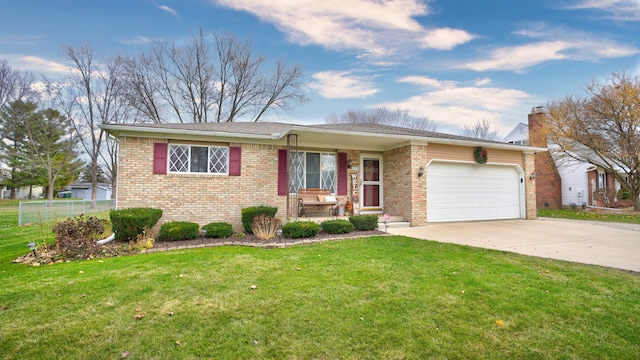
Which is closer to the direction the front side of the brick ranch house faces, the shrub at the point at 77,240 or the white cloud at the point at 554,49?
the shrub

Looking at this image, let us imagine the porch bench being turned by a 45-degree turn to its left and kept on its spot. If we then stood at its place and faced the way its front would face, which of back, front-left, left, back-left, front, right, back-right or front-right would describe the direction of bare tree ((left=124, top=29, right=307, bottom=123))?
back

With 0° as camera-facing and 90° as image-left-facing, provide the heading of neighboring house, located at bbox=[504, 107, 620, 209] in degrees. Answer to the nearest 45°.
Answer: approximately 315°

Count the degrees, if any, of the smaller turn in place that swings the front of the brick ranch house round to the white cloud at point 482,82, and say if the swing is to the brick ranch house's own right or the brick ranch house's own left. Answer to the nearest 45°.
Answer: approximately 135° to the brick ranch house's own left

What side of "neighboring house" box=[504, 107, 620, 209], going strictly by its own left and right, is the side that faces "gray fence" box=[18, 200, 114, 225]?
right

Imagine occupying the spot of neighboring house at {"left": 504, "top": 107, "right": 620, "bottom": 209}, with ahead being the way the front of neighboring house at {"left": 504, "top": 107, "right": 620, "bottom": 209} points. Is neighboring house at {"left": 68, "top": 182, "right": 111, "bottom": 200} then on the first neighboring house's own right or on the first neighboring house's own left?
on the first neighboring house's own right

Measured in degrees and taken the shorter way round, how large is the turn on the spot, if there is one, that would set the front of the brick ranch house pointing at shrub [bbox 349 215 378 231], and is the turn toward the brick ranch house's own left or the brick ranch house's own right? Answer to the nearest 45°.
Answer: approximately 45° to the brick ranch house's own left

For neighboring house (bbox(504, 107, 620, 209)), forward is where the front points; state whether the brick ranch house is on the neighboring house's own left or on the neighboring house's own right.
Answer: on the neighboring house's own right
